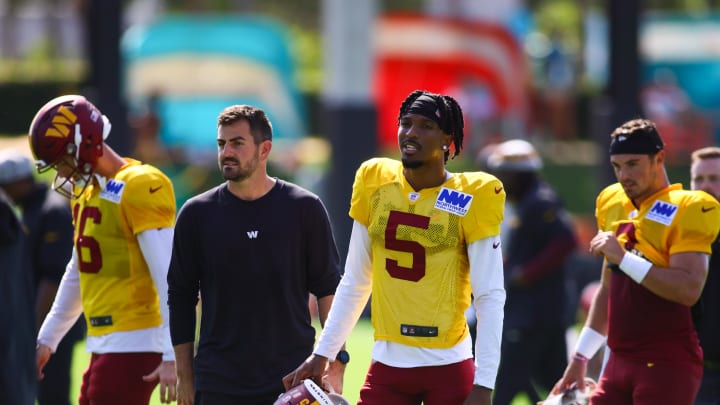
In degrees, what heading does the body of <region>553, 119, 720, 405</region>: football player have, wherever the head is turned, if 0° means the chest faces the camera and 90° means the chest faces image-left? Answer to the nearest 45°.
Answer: approximately 45°

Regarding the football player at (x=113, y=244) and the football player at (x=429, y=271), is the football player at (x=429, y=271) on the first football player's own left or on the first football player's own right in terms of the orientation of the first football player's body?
on the first football player's own left

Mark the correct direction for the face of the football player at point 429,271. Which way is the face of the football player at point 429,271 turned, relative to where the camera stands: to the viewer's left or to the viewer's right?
to the viewer's left
